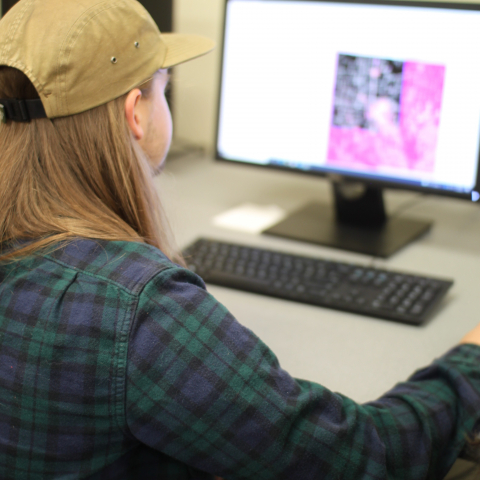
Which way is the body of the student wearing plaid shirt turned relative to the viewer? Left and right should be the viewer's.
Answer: facing away from the viewer and to the right of the viewer

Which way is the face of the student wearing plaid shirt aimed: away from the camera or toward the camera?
away from the camera

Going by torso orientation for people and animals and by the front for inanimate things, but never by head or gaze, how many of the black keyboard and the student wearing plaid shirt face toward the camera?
1
